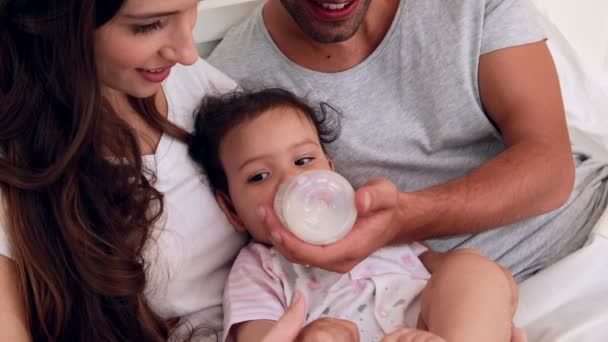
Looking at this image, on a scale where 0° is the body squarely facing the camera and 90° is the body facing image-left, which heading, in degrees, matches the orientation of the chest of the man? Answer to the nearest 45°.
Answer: approximately 45°

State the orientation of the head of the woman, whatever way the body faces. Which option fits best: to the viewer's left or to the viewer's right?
to the viewer's right

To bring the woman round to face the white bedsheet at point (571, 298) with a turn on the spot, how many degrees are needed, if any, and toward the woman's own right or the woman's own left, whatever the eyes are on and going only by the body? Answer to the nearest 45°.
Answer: approximately 45° to the woman's own left
